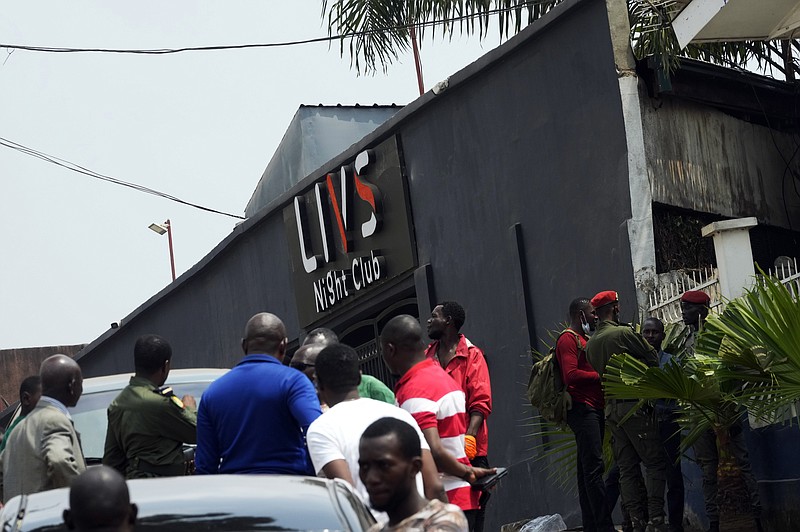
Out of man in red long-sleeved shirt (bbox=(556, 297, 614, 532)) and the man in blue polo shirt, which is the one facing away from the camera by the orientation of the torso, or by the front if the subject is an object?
the man in blue polo shirt

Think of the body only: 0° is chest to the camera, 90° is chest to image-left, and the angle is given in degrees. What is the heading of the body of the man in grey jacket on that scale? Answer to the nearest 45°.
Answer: approximately 225°

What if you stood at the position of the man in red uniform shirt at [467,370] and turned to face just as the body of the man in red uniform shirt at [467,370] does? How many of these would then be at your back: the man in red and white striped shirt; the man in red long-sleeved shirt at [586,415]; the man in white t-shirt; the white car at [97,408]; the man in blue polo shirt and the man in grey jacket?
1

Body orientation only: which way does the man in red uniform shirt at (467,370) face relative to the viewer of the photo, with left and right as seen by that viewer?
facing the viewer and to the left of the viewer

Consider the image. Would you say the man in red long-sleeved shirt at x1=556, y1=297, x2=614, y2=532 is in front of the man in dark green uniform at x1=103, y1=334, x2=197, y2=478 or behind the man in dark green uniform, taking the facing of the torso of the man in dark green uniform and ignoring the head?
in front

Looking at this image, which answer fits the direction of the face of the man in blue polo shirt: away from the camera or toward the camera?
away from the camera

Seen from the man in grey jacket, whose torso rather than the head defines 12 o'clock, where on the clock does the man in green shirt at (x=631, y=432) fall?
The man in green shirt is roughly at 1 o'clock from the man in grey jacket.

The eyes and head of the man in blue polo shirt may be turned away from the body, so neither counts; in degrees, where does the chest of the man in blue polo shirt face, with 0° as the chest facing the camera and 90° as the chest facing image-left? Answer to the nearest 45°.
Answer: approximately 180°

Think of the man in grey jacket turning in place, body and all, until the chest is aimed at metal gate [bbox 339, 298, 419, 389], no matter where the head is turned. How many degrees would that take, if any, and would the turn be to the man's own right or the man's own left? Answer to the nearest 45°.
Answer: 0° — they already face it

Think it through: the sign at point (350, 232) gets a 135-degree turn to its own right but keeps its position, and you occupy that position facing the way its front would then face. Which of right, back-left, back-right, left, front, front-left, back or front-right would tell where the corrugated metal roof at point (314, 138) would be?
front

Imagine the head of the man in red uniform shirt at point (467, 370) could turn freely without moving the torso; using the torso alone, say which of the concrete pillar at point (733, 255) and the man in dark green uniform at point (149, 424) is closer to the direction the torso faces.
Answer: the man in dark green uniform

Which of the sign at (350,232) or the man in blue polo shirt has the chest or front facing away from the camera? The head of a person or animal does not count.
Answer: the man in blue polo shirt
